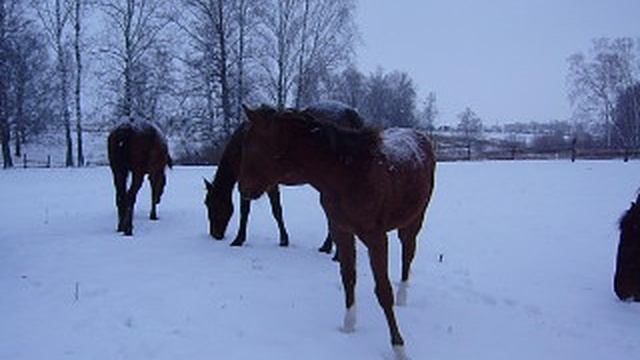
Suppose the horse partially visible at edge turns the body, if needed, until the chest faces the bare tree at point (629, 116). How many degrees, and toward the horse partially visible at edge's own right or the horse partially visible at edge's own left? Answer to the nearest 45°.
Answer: approximately 90° to the horse partially visible at edge's own right

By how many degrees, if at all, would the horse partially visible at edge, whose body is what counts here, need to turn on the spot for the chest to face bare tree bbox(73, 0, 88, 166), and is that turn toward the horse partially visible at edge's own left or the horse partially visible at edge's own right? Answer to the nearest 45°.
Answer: approximately 45° to the horse partially visible at edge's own right

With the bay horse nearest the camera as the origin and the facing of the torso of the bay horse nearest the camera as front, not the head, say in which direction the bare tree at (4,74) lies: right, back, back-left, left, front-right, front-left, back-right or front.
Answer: right

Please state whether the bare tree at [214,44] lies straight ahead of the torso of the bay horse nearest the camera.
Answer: no

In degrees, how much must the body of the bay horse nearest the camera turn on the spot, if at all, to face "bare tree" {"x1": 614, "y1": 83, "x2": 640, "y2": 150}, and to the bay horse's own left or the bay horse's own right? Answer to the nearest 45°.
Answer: approximately 180°

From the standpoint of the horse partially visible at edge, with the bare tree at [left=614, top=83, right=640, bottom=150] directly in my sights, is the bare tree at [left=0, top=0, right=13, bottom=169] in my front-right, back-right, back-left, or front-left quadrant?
front-left

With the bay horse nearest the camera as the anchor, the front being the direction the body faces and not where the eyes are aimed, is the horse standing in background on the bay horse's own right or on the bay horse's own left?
on the bay horse's own right

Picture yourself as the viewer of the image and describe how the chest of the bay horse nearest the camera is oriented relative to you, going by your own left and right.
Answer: facing the viewer and to the left of the viewer
